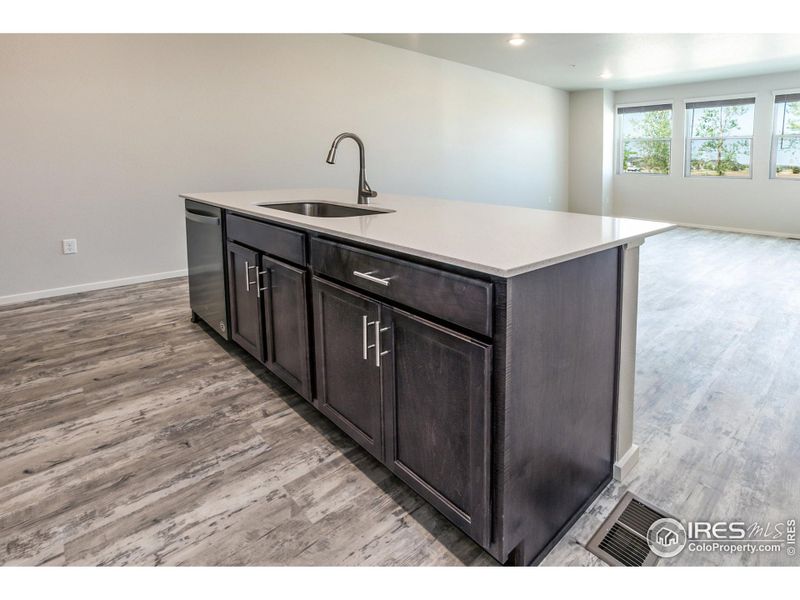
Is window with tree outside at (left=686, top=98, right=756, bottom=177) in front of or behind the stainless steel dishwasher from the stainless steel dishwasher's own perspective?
behind

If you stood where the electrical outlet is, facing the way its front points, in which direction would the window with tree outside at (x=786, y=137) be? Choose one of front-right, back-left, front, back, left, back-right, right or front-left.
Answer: left

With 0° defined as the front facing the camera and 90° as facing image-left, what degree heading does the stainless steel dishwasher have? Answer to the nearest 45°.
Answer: approximately 45°

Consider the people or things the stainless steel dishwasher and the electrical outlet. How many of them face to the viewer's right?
0

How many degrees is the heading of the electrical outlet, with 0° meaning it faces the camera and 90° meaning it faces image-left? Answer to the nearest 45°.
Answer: approximately 0°

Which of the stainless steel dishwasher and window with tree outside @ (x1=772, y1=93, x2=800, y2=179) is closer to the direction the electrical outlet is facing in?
the stainless steel dishwasher

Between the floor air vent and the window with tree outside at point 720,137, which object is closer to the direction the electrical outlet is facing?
the floor air vent

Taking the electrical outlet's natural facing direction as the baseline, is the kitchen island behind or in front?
in front

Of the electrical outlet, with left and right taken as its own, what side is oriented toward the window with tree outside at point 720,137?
left

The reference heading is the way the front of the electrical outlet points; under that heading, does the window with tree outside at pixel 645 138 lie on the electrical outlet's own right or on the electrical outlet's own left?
on the electrical outlet's own left

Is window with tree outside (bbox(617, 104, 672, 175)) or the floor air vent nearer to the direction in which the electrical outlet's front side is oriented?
the floor air vent

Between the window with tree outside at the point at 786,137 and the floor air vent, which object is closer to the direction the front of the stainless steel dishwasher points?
the floor air vent

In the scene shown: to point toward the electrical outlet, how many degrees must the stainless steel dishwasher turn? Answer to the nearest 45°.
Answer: approximately 90° to its right

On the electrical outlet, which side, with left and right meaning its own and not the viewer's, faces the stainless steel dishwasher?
front
